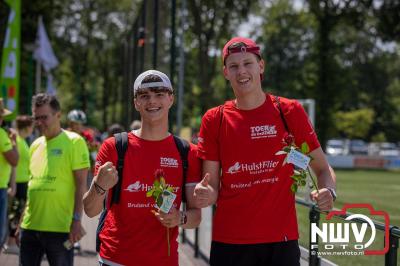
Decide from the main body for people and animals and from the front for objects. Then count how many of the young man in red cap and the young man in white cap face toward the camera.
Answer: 2

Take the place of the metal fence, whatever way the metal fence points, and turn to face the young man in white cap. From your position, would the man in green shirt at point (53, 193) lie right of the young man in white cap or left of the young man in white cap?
right

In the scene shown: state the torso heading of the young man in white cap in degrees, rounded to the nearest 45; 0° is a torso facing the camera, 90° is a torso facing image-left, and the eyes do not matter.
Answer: approximately 0°

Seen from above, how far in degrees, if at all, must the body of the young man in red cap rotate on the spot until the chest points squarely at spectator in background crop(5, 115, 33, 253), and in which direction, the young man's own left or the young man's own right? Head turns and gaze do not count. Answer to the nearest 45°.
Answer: approximately 135° to the young man's own right

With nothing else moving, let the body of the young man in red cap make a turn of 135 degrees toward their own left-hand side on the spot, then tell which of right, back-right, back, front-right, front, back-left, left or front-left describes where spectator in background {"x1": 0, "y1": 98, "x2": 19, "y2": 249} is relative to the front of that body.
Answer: left

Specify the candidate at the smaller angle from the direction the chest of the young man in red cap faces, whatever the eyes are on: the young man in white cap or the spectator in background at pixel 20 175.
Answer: the young man in white cap

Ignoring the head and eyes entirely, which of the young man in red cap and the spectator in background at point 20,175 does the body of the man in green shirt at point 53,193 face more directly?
the young man in red cap

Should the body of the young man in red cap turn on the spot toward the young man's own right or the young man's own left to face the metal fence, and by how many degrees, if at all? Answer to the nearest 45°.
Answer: approximately 135° to the young man's own left

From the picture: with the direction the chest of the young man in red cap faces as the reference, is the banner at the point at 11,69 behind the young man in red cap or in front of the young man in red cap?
behind

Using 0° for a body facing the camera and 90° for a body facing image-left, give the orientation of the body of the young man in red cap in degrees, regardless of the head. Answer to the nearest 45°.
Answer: approximately 0°
